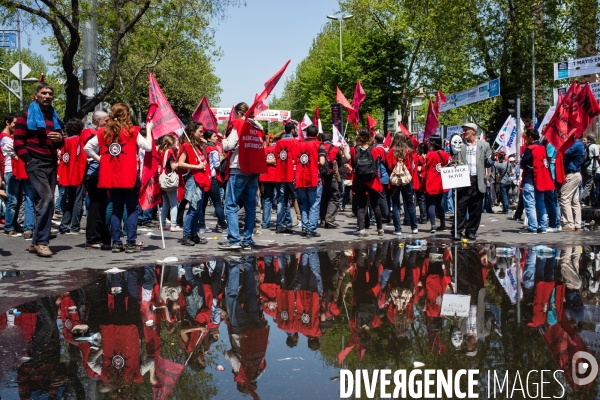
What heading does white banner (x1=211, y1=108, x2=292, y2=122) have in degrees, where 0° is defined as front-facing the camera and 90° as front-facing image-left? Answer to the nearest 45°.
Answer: approximately 0°

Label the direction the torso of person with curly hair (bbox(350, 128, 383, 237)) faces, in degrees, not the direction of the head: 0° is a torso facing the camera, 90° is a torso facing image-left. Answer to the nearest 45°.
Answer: approximately 180°

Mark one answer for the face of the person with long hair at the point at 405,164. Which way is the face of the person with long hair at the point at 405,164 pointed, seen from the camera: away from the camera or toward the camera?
away from the camera

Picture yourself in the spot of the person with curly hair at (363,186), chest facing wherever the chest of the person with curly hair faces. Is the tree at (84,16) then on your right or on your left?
on your left

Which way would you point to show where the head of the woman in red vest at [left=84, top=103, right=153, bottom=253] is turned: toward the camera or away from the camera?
away from the camera

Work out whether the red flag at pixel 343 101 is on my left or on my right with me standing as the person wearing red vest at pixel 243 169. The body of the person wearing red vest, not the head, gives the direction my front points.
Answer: on my right

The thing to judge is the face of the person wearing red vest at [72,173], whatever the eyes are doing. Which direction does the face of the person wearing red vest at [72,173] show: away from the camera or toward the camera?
away from the camera

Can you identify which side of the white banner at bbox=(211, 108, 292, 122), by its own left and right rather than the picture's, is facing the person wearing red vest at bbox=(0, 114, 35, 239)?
front

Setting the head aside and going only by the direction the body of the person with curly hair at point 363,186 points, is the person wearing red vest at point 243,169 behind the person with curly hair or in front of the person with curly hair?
behind

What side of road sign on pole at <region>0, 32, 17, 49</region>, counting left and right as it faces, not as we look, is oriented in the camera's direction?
front

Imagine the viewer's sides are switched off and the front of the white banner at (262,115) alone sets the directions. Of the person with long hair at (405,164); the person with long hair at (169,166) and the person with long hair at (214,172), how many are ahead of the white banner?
3

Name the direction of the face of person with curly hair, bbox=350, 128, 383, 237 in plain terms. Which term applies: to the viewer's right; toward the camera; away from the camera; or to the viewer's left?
away from the camera

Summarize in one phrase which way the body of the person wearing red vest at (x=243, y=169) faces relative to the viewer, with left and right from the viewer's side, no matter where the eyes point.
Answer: facing away from the viewer and to the left of the viewer

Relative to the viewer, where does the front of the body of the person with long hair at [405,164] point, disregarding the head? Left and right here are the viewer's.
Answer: facing away from the viewer
